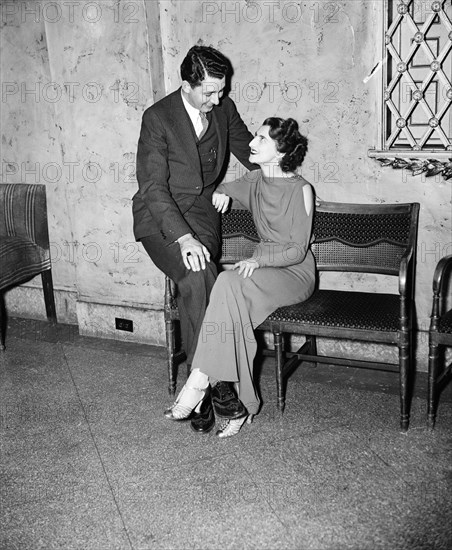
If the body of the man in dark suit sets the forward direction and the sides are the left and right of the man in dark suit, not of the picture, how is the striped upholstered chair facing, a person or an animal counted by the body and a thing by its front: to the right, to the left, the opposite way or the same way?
to the right

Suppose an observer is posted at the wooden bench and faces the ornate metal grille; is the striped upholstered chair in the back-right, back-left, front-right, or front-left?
back-left

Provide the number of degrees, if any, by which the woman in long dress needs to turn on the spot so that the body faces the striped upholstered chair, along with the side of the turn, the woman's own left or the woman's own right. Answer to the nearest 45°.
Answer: approximately 90° to the woman's own right

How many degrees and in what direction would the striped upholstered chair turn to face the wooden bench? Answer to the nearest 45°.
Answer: approximately 90° to its left

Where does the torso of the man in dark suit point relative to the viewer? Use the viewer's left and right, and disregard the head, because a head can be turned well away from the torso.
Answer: facing the viewer and to the right of the viewer

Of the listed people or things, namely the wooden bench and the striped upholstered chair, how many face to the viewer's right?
0

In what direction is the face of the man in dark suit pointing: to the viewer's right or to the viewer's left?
to the viewer's right

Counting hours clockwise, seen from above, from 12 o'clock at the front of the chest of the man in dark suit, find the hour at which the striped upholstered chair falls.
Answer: The striped upholstered chair is roughly at 6 o'clock from the man in dark suit.

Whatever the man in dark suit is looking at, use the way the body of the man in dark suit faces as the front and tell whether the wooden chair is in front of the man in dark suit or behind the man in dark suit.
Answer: in front

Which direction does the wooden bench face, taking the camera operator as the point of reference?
facing the viewer and to the left of the viewer

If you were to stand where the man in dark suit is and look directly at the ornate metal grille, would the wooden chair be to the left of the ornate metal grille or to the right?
right

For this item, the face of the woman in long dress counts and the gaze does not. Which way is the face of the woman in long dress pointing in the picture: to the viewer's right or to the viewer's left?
to the viewer's left

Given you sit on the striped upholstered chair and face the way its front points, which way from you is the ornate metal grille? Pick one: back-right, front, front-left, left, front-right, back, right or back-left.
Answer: left

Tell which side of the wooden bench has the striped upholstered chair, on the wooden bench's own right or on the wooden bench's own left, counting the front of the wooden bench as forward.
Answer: on the wooden bench's own right
